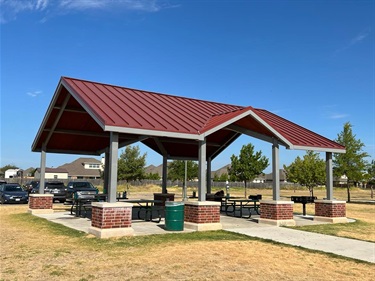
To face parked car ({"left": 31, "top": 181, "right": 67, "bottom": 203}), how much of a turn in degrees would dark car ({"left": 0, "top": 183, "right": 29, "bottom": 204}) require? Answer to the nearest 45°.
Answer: approximately 45° to its left

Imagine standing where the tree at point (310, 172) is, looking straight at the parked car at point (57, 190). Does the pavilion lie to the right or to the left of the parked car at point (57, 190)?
left

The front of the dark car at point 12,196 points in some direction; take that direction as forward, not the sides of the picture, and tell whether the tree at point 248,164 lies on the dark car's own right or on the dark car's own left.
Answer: on the dark car's own left

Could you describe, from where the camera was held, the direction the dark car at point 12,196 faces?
facing the viewer and to the right of the viewer
